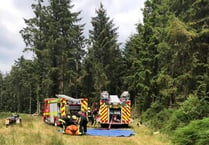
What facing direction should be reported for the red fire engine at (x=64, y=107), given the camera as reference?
facing away from the viewer and to the left of the viewer

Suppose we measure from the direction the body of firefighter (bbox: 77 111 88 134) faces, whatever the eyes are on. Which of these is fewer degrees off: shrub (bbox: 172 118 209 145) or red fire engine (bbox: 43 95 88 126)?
the red fire engine

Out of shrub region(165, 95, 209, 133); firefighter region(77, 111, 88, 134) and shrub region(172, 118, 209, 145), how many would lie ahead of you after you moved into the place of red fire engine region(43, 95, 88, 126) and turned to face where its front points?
0

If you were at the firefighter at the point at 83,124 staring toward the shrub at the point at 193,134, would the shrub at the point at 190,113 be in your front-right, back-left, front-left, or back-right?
front-left

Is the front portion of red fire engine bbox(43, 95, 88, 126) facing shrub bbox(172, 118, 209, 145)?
no

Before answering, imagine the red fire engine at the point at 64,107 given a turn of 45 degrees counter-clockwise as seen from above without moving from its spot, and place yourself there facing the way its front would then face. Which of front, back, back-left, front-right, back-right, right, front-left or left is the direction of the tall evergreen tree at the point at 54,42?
right

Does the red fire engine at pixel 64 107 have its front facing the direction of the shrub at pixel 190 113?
no

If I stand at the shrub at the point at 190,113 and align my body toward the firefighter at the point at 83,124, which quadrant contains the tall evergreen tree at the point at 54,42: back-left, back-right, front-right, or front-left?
front-right

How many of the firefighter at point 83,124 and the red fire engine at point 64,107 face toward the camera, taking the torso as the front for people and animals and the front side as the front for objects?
0

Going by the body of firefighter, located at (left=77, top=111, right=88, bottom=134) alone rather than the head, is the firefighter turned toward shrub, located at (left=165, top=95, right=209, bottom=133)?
no

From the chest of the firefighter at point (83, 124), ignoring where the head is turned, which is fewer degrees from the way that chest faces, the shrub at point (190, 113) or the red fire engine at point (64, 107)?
the red fire engine

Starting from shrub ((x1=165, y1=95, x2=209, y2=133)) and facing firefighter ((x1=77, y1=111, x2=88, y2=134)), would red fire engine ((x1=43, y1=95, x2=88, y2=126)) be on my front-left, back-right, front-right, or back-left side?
front-right
